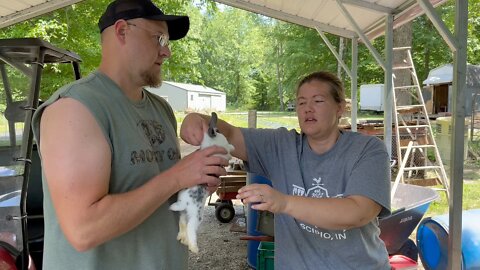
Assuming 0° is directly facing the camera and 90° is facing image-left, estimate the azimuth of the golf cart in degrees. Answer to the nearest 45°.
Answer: approximately 45°

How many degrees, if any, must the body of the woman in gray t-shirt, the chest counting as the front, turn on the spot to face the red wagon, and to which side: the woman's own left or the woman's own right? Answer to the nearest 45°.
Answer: approximately 135° to the woman's own right

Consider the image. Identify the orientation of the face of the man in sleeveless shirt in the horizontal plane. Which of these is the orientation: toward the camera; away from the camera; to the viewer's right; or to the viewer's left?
to the viewer's right

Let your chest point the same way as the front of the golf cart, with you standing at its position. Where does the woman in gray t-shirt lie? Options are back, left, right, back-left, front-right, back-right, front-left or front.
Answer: left

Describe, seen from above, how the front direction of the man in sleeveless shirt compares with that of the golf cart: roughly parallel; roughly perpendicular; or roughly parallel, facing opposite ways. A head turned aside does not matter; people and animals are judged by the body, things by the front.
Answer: roughly perpendicular

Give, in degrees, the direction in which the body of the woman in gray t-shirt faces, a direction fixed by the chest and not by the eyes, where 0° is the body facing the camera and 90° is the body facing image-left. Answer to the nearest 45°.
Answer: approximately 45°

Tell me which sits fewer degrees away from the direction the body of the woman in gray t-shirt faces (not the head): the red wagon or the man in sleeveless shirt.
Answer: the man in sleeveless shirt

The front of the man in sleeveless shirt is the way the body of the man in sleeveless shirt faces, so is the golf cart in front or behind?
behind

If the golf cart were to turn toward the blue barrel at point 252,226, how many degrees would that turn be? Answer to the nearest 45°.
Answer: approximately 135° to its left

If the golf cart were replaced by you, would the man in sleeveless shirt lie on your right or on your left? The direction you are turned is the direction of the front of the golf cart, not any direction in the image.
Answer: on your left
